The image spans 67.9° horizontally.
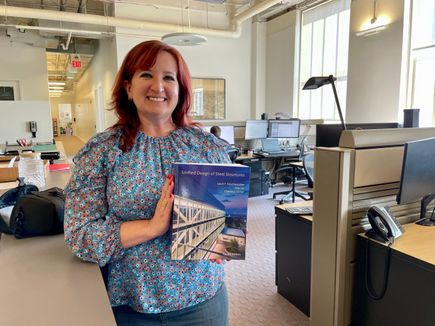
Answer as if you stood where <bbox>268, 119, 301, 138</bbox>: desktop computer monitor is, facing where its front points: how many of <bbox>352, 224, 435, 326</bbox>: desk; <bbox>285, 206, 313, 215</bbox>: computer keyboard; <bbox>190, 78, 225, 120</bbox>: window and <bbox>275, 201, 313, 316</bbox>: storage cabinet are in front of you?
3

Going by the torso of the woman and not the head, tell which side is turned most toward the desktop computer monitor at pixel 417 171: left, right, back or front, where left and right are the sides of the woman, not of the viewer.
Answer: left

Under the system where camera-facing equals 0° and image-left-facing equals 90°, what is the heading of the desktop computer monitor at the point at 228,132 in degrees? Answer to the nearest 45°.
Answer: approximately 0°

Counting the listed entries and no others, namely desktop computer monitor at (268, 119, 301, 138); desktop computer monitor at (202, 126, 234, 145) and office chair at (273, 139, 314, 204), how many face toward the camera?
2
